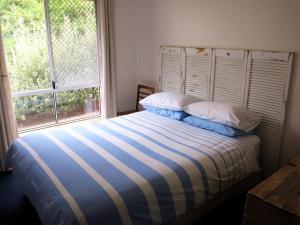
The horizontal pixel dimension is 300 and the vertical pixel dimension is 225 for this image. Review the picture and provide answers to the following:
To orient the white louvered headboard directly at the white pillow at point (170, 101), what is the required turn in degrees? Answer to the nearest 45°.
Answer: approximately 45° to its right

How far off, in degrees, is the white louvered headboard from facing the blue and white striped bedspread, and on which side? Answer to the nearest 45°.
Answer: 0° — it already faces it

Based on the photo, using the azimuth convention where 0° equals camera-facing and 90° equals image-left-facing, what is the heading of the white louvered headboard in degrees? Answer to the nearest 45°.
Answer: approximately 45°

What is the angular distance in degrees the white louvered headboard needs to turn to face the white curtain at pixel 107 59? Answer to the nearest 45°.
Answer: approximately 45° to its right

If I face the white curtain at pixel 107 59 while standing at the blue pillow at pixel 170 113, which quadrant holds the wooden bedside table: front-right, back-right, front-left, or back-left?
back-left
